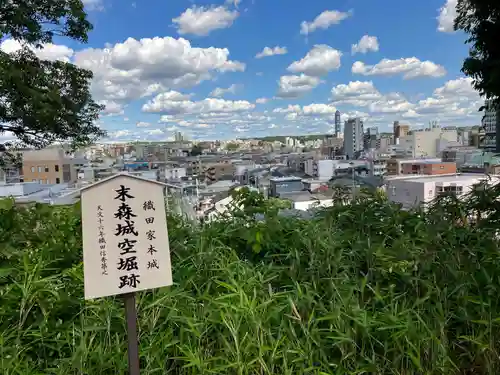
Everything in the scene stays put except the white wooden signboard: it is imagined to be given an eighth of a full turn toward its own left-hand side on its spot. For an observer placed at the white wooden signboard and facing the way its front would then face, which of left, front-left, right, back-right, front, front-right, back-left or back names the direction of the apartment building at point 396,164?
left

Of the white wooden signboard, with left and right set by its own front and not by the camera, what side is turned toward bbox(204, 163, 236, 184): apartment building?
back

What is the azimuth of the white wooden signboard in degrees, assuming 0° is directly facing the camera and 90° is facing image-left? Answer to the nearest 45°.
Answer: approximately 0°

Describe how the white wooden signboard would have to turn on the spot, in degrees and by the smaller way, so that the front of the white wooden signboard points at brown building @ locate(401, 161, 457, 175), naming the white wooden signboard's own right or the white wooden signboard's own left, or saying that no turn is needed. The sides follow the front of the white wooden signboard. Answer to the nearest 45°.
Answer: approximately 135° to the white wooden signboard's own left
